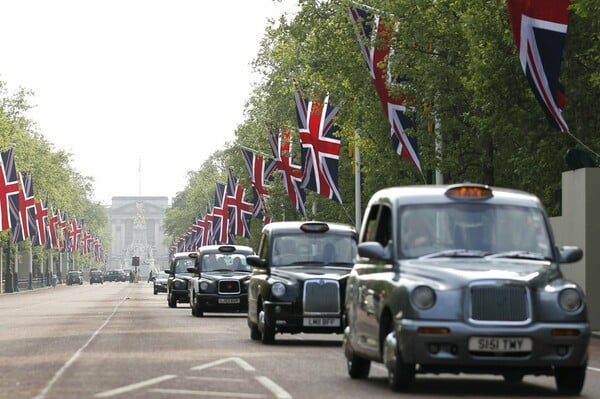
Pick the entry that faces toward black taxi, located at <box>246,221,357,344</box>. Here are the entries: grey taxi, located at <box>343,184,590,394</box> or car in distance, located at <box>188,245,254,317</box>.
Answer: the car in distance

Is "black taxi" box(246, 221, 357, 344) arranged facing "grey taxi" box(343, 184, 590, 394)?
yes

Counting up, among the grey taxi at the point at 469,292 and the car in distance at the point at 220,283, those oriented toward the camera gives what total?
2

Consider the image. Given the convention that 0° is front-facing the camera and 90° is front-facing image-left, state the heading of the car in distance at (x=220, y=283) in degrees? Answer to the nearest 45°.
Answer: approximately 0°

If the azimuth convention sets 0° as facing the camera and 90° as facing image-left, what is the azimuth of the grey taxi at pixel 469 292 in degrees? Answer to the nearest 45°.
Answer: approximately 0°

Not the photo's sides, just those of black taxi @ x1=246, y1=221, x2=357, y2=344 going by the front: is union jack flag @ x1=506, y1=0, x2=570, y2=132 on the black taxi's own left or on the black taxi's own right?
on the black taxi's own left

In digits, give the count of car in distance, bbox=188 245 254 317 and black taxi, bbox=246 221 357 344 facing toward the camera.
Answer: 2

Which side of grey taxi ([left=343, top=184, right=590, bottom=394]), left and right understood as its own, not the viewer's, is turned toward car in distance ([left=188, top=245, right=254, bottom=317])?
back

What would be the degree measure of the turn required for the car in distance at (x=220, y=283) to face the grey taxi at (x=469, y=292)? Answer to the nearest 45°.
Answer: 0° — it already faces it

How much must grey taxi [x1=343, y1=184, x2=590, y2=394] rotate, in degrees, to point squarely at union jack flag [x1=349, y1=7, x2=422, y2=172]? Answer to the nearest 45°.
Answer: approximately 180°
